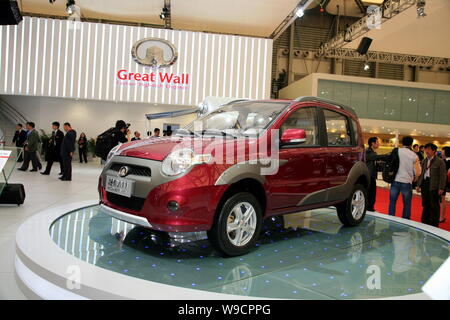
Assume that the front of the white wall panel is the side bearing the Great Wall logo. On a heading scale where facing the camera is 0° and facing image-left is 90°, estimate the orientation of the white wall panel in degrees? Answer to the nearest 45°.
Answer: approximately 0°

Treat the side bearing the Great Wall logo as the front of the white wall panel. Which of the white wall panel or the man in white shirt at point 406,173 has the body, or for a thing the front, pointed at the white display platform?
the white wall panel

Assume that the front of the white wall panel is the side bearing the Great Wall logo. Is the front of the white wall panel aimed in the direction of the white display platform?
yes

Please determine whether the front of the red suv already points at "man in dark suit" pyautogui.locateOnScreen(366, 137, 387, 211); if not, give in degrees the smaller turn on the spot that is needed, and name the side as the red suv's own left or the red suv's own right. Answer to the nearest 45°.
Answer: approximately 180°

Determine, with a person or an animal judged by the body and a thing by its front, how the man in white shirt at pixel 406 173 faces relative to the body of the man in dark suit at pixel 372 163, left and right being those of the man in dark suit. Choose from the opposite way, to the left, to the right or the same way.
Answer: to the left

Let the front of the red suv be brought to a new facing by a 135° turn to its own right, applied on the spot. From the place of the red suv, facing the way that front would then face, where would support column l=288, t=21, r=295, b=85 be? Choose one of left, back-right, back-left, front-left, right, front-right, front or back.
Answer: front
